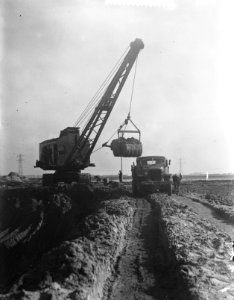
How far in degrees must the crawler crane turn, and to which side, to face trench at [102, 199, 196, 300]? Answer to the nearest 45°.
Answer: approximately 45° to its right

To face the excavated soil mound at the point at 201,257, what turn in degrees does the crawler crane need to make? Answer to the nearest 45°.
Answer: approximately 45° to its right

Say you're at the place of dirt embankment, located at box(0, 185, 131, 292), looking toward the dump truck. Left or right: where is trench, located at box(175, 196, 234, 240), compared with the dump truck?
right

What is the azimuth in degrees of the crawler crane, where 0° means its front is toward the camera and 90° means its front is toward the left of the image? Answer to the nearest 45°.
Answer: approximately 315°
